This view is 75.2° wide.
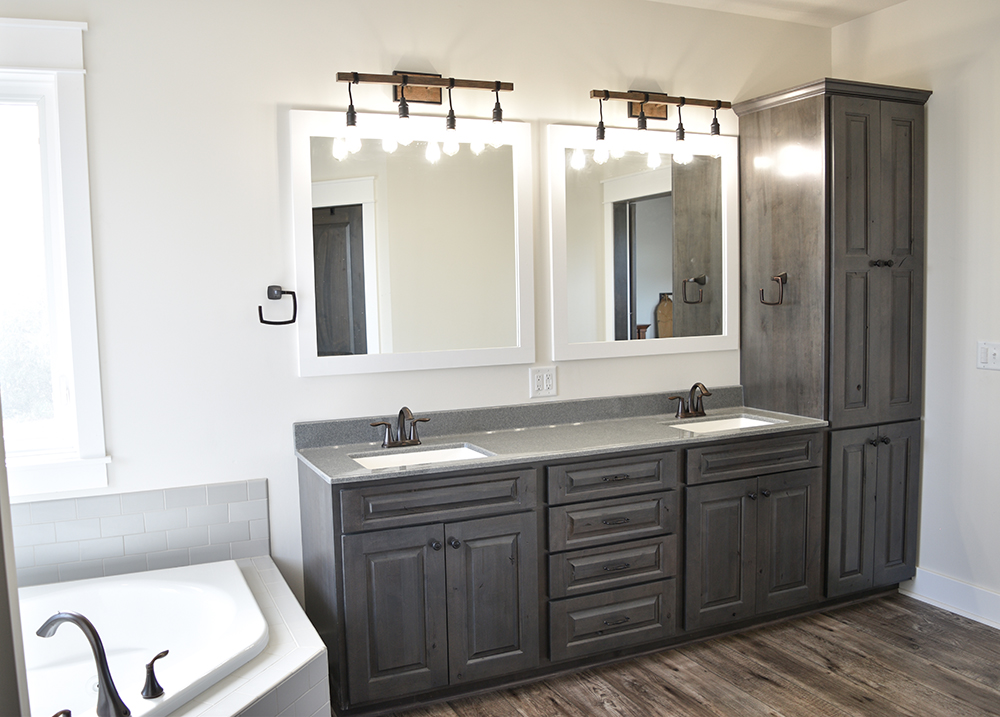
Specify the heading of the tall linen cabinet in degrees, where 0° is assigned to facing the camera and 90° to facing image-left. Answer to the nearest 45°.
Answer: approximately 315°

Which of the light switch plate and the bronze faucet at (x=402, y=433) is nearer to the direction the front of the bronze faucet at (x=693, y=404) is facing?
the light switch plate

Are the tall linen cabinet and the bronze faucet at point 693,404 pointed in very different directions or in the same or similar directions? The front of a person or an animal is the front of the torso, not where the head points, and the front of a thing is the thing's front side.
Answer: same or similar directions

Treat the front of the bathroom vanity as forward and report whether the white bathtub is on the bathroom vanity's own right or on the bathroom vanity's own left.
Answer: on the bathroom vanity's own right

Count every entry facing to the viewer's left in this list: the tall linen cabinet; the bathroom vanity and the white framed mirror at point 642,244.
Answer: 0

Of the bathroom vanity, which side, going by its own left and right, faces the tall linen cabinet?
left

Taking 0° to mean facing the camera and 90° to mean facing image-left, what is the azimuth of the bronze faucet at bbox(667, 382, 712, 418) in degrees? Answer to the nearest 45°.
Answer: approximately 315°

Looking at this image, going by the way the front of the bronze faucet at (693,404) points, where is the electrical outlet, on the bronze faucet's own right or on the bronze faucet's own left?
on the bronze faucet's own right

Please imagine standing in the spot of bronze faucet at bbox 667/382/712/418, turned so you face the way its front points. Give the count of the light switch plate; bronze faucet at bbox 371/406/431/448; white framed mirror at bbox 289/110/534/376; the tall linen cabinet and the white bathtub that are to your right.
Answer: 3

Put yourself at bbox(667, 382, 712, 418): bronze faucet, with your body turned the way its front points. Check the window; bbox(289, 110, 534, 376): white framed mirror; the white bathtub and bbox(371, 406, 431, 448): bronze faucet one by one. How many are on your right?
4

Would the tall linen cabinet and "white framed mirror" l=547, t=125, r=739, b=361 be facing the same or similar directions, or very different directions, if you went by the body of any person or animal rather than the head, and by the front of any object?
same or similar directions

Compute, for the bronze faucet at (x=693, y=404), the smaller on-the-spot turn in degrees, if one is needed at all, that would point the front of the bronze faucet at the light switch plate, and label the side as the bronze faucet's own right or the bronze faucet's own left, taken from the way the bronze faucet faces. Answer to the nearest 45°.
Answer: approximately 45° to the bronze faucet's own left

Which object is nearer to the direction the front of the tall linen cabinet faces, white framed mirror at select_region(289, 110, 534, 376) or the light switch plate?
the light switch plate

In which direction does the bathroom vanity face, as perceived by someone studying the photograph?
facing the viewer and to the right of the viewer
